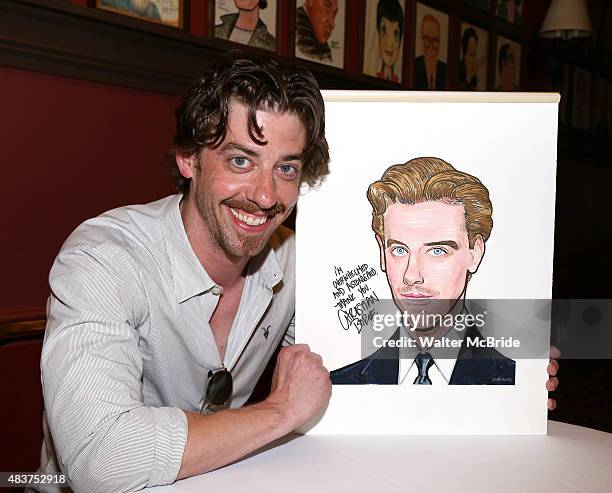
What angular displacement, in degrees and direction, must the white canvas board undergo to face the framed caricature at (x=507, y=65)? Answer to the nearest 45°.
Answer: approximately 180°

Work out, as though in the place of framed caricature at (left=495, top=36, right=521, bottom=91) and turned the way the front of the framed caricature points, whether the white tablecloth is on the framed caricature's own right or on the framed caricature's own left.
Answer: on the framed caricature's own right

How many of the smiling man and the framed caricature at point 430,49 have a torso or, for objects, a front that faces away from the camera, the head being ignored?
0

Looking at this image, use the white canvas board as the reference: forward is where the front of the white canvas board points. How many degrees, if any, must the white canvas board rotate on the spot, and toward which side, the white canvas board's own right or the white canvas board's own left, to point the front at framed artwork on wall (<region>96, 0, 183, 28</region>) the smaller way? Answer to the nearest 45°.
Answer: approximately 135° to the white canvas board's own right

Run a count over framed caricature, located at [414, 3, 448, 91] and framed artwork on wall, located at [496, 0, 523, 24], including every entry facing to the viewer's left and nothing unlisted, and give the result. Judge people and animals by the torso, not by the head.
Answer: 0

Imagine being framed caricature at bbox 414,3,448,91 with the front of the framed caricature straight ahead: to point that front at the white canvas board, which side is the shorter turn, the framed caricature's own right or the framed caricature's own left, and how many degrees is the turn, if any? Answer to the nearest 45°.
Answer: approximately 45° to the framed caricature's own right

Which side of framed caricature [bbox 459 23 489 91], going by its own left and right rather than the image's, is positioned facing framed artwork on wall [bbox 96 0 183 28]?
right

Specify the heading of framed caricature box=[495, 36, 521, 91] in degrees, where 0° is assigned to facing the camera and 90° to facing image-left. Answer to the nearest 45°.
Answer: approximately 315°

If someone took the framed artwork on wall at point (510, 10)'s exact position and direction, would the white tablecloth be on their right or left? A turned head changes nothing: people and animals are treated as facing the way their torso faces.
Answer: on their right

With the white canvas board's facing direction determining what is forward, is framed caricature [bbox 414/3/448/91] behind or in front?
behind

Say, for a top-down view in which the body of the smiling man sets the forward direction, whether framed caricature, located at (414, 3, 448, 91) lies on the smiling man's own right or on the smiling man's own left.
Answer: on the smiling man's own left

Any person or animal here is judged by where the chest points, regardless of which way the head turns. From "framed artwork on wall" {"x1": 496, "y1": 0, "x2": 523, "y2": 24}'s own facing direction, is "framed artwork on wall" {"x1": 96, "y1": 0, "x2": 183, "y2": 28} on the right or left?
on its right
